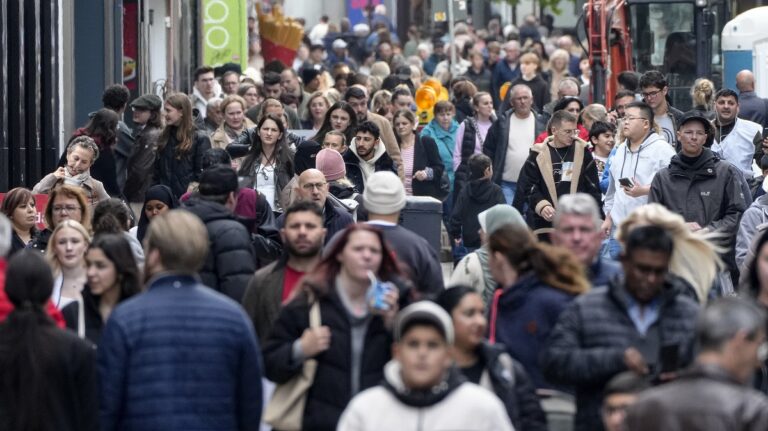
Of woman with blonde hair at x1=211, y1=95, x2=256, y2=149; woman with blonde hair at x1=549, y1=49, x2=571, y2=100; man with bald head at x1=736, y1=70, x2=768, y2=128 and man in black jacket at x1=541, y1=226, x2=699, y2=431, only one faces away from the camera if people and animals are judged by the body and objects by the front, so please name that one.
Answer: the man with bald head

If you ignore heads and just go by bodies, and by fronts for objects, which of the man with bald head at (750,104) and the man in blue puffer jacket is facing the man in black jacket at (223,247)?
the man in blue puffer jacket

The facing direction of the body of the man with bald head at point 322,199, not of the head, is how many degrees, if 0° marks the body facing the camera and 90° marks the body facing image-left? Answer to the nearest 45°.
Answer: approximately 0°

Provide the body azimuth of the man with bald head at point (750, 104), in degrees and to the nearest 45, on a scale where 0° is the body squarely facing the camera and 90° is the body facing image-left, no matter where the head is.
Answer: approximately 180°

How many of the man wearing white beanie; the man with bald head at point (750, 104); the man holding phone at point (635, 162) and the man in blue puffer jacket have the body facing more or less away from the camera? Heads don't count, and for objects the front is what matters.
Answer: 3

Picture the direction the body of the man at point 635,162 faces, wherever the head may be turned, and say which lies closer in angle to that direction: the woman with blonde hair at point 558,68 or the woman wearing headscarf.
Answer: the woman wearing headscarf

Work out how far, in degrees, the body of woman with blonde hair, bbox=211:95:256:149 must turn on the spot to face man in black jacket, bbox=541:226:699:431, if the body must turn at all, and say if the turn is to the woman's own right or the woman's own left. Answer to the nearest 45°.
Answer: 0° — they already face them

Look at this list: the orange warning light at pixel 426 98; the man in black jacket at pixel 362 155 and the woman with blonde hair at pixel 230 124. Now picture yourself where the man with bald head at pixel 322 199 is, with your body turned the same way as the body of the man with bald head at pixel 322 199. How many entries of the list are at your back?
3

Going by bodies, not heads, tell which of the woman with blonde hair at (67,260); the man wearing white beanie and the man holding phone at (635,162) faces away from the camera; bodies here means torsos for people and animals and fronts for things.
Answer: the man wearing white beanie

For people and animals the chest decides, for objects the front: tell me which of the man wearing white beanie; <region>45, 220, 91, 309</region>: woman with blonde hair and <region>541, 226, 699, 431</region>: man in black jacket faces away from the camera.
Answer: the man wearing white beanie

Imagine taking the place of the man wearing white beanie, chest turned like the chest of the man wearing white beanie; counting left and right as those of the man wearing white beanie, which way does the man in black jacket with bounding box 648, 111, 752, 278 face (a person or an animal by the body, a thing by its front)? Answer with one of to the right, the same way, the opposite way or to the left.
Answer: the opposite way

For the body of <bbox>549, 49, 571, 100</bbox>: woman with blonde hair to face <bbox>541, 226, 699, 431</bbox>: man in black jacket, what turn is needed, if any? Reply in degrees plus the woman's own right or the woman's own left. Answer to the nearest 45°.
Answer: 0° — they already face them

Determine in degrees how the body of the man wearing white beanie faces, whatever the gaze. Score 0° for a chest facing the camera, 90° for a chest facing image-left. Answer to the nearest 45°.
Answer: approximately 180°
